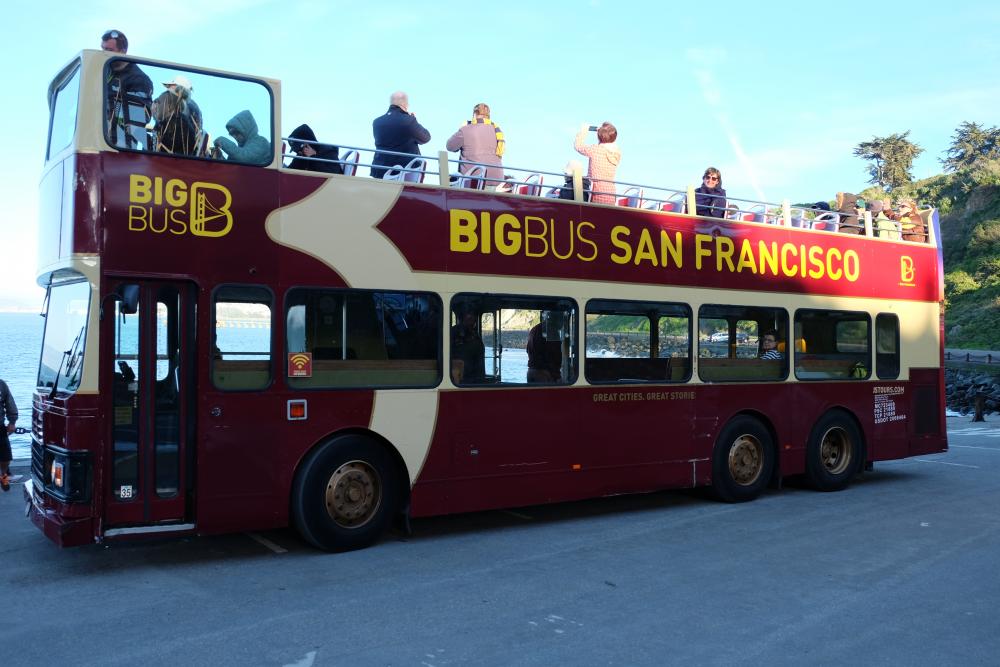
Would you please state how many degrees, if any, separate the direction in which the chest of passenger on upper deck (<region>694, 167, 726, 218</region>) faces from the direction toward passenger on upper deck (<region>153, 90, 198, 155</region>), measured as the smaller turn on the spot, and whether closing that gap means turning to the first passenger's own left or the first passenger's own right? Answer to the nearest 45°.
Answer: approximately 45° to the first passenger's own right

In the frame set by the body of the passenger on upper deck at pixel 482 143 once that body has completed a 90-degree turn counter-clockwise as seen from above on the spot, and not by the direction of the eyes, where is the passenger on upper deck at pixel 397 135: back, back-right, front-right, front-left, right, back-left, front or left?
front-left

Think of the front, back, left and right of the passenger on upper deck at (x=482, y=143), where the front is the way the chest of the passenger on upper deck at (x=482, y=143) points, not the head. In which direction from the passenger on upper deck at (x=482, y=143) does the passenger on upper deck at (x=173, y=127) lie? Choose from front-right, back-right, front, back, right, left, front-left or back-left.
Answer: back-left

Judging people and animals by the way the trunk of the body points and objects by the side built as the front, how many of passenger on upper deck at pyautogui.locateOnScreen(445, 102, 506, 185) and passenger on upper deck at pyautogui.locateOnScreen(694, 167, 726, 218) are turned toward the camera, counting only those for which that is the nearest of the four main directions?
1

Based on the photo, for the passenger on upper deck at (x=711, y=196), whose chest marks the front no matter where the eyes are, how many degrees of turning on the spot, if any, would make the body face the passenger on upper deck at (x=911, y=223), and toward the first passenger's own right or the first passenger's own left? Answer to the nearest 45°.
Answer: approximately 135° to the first passenger's own left

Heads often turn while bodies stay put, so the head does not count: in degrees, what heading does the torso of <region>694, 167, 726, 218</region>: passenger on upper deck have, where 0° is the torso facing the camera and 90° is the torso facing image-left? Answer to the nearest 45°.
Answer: approximately 0°

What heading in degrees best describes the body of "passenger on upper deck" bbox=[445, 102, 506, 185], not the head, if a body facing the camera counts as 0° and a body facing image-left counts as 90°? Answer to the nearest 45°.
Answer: approximately 180°

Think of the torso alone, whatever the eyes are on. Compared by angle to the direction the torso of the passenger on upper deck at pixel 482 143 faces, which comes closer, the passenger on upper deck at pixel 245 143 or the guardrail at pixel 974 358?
the guardrail

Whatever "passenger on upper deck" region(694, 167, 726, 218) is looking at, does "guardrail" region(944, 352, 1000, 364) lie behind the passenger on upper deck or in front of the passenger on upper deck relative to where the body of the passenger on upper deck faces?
behind

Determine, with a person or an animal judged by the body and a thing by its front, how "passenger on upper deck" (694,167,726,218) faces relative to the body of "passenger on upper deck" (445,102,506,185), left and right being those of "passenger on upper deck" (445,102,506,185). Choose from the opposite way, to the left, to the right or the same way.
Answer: the opposite way

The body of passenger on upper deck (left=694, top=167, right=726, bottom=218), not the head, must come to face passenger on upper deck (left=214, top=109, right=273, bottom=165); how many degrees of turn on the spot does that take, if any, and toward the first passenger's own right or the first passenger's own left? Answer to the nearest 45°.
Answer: approximately 45° to the first passenger's own right

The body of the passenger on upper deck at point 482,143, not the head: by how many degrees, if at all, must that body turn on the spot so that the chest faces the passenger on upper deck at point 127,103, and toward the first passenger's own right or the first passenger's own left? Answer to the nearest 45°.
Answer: approximately 135° to the first passenger's own left

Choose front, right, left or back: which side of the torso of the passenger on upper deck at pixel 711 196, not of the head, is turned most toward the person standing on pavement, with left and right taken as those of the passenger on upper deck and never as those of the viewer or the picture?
right
